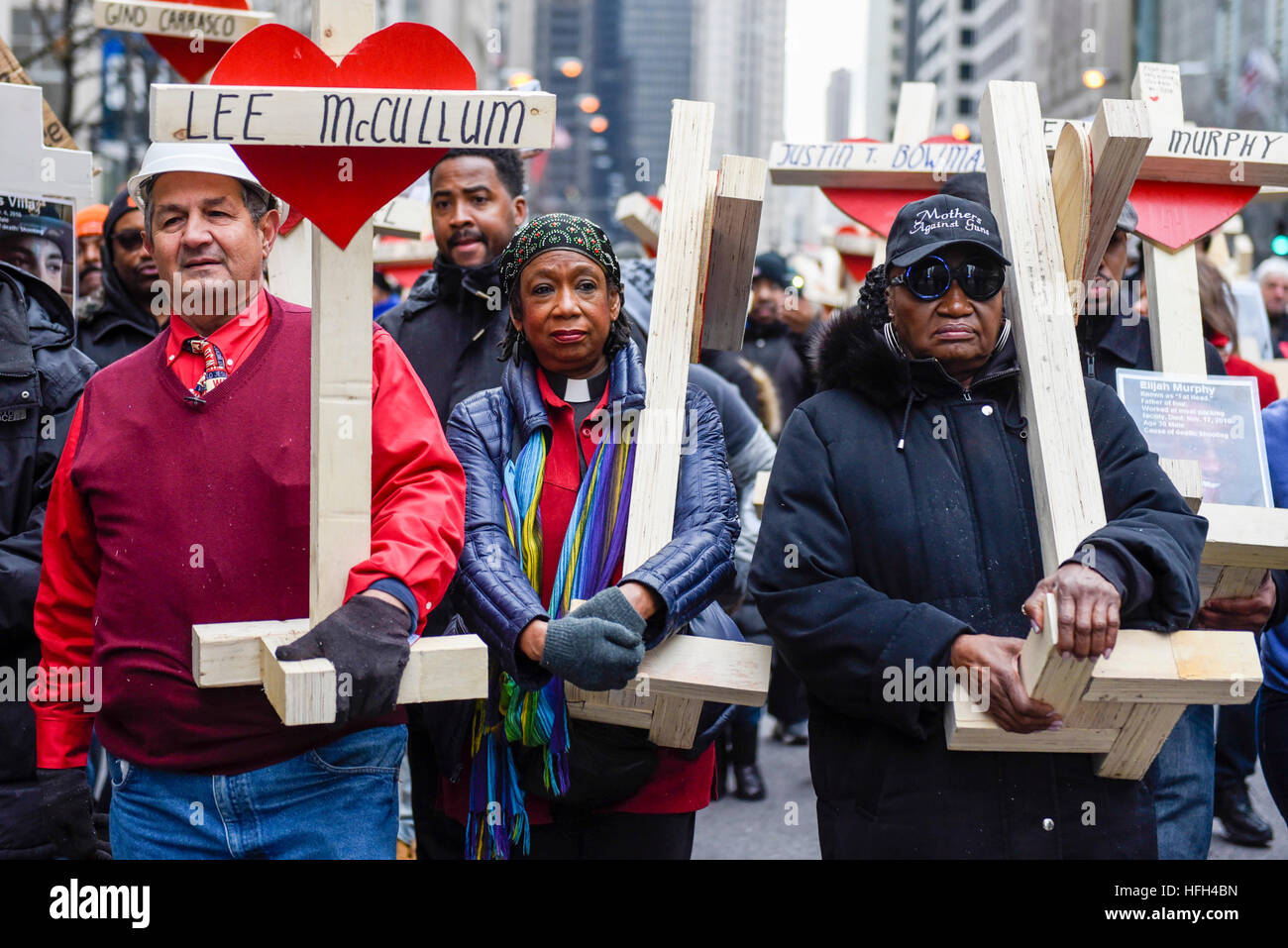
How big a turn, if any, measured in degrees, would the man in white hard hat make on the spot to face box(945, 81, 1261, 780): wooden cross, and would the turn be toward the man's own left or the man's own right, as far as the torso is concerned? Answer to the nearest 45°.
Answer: approximately 90° to the man's own left

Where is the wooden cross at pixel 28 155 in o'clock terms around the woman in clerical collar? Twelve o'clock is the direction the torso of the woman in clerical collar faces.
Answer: The wooden cross is roughly at 4 o'clock from the woman in clerical collar.

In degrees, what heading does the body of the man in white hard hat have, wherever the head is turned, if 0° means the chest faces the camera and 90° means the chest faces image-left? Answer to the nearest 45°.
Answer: approximately 0°

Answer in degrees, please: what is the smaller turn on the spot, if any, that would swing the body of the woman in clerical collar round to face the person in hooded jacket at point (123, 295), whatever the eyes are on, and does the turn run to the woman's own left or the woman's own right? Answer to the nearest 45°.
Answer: approximately 135° to the woman's own right

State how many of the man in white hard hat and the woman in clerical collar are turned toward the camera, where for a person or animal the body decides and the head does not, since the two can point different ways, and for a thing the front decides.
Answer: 2

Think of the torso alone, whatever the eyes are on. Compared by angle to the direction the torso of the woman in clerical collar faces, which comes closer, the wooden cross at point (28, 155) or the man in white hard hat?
the man in white hard hat

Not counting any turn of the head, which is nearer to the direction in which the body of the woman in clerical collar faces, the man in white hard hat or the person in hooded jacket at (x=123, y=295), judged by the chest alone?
the man in white hard hat

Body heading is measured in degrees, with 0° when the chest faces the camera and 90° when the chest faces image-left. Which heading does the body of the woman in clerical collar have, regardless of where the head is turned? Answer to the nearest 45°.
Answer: approximately 0°

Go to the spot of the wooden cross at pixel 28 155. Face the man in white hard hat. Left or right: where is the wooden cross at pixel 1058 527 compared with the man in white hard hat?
left
